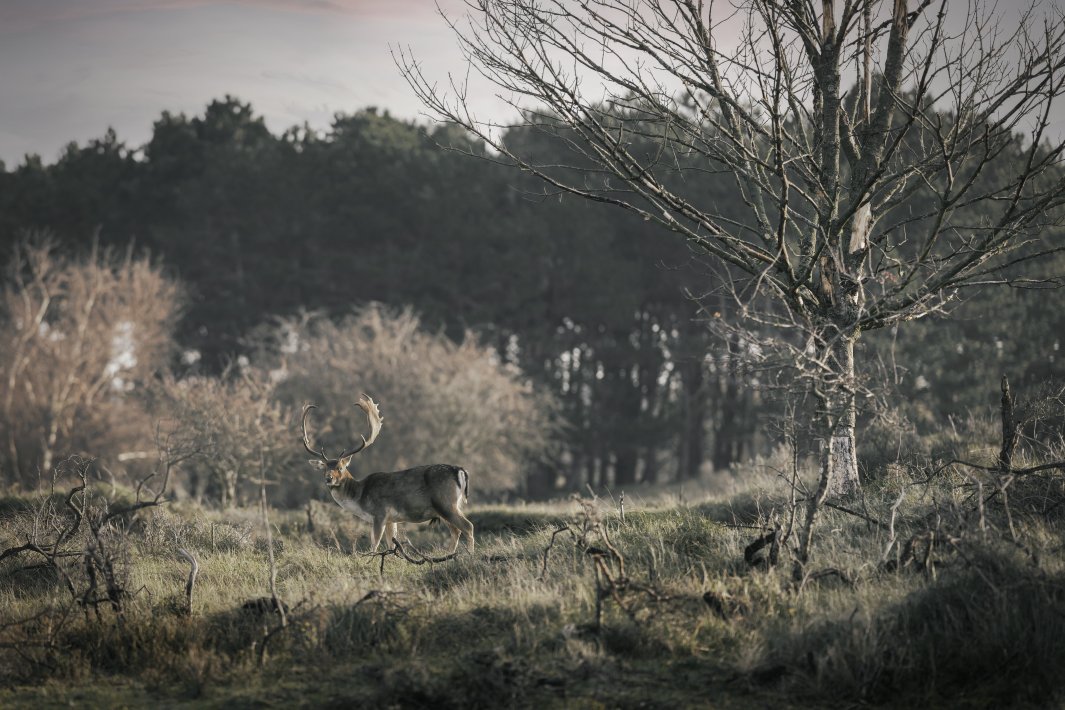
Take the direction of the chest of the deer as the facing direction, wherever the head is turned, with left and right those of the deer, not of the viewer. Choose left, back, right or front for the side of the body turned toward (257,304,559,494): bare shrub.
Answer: right

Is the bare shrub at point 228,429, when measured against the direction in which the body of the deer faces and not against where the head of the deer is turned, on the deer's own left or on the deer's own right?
on the deer's own right

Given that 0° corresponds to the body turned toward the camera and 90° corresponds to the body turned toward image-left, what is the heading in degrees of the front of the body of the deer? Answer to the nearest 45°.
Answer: approximately 90°

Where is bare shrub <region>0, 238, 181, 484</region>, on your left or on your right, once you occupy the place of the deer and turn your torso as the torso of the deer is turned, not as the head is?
on your right
